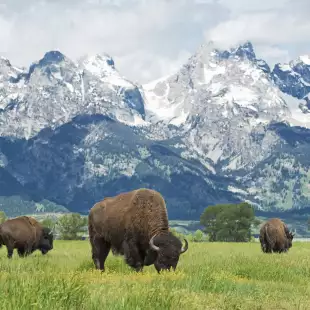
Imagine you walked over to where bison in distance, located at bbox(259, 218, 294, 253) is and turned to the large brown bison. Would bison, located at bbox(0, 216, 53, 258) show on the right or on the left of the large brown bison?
right

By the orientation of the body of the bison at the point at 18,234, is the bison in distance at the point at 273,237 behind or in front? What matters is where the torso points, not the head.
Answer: in front

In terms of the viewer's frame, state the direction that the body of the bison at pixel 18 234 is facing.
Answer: to the viewer's right

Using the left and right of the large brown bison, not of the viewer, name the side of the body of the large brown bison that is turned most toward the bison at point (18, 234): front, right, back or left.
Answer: back

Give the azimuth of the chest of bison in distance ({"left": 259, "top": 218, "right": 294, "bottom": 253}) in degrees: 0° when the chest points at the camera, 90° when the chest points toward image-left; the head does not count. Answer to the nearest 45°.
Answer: approximately 225°

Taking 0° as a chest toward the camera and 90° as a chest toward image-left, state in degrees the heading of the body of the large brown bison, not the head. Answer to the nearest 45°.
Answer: approximately 315°

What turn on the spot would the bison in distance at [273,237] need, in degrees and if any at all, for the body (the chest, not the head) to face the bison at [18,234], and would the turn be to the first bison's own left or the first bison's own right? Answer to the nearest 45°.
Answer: approximately 180°
